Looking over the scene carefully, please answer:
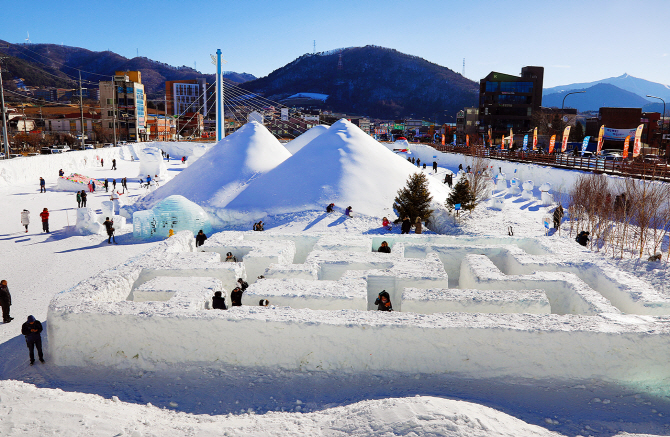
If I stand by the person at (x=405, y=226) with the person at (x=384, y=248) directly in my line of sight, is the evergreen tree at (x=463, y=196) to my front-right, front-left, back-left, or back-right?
back-left

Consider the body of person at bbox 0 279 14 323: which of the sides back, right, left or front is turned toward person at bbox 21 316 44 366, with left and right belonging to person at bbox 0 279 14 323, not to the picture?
right

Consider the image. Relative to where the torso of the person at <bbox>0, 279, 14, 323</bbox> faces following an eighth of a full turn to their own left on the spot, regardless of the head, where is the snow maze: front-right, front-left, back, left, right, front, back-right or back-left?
right

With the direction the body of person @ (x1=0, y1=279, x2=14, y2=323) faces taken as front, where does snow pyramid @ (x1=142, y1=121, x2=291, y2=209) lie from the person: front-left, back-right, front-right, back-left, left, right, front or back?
front-left

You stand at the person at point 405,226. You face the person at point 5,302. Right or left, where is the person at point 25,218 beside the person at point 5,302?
right

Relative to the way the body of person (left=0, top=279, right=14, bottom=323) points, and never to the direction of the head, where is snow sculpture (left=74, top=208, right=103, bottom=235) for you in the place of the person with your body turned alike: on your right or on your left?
on your left

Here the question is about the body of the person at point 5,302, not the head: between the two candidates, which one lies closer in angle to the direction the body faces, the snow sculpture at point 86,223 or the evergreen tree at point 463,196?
the evergreen tree

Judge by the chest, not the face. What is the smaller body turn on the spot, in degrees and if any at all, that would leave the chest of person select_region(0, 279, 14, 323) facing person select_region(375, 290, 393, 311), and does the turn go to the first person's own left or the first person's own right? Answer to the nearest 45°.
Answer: approximately 45° to the first person's own right

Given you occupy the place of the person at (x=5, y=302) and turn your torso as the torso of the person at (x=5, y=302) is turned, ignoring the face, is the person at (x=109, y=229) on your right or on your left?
on your left

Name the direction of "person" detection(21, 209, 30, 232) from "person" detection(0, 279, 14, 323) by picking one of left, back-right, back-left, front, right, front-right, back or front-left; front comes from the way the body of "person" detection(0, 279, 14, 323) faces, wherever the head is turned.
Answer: left

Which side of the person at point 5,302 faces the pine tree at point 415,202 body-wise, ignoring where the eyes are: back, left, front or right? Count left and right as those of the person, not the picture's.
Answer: front

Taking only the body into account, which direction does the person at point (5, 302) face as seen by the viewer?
to the viewer's right
